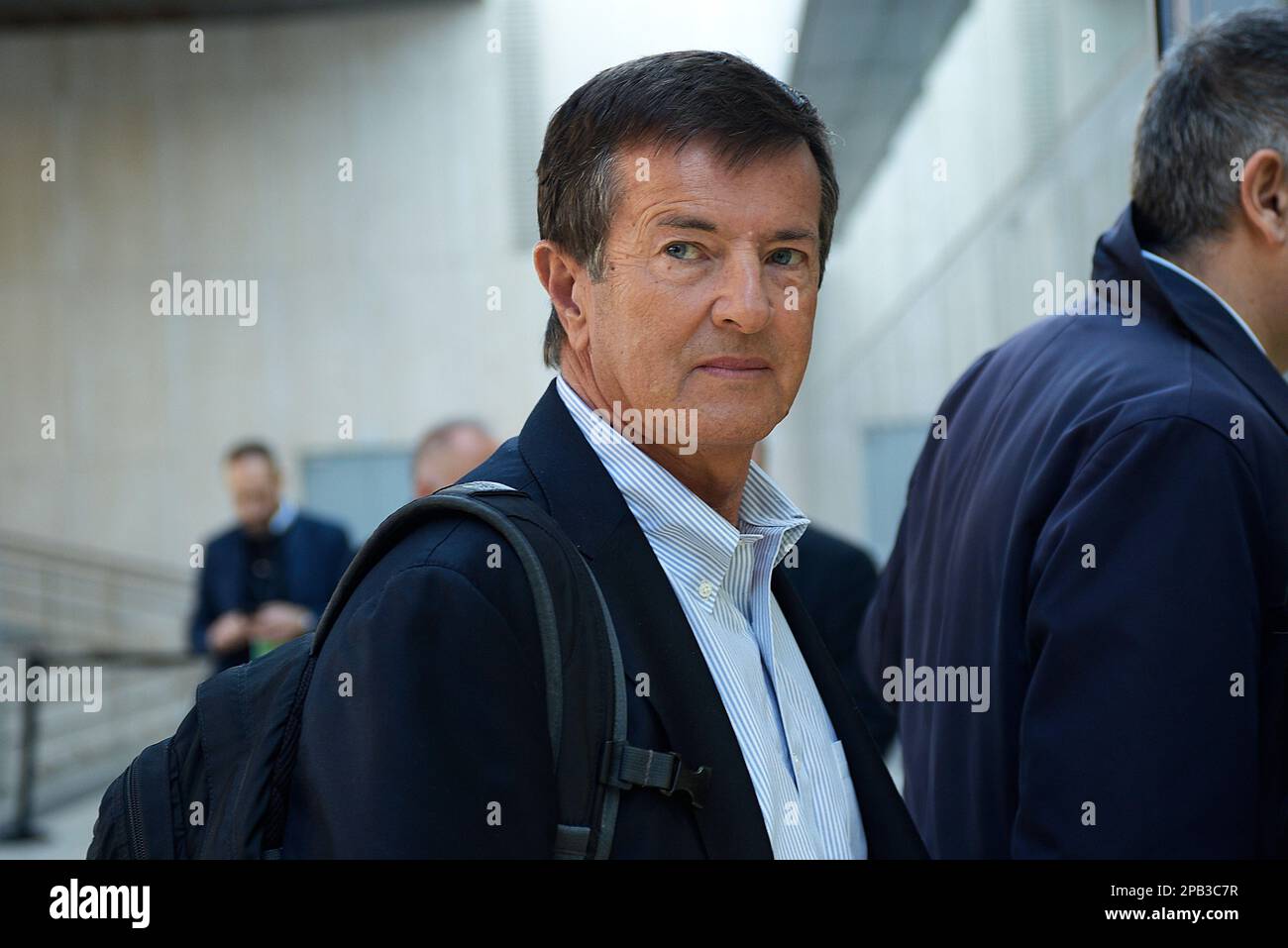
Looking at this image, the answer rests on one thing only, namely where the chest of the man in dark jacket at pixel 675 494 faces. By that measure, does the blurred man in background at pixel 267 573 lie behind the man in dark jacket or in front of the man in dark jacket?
behind

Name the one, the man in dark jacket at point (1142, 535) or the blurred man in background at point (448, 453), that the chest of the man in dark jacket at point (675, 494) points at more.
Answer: the man in dark jacket

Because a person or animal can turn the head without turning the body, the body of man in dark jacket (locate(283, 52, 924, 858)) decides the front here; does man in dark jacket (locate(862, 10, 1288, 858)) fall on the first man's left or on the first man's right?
on the first man's left

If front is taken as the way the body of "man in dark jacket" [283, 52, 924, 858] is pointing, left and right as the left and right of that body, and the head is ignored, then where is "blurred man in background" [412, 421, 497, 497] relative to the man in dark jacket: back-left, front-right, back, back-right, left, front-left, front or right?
back-left

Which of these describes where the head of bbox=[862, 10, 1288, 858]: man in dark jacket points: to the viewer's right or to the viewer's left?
to the viewer's right

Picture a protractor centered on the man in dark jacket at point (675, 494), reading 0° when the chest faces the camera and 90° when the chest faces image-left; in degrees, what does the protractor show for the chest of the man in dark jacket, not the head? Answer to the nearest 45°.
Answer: approximately 315°
